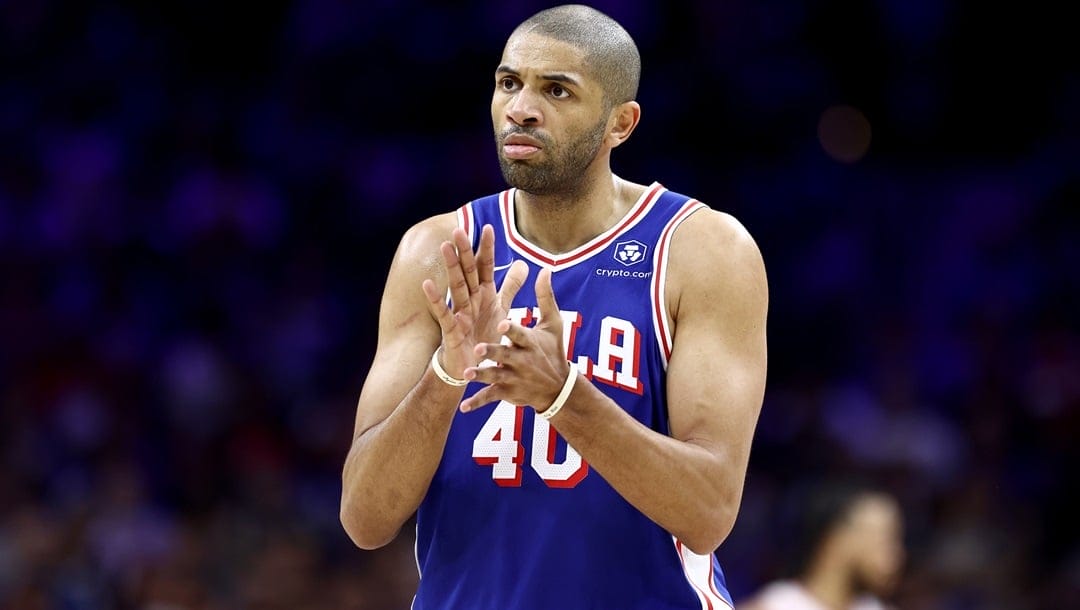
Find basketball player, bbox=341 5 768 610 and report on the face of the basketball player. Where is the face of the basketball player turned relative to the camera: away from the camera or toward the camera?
toward the camera

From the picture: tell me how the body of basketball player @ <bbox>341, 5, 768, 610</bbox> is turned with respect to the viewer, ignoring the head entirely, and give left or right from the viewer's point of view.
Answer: facing the viewer and to the left of the viewer

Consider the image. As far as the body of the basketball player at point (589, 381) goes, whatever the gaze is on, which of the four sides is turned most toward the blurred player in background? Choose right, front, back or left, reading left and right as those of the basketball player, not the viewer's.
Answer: back
